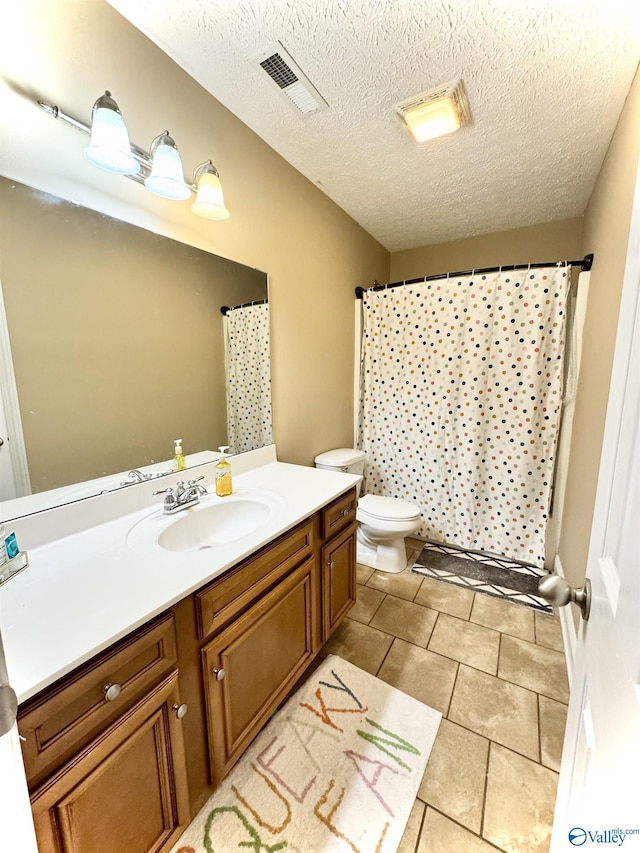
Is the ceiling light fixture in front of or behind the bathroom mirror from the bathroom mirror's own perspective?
in front

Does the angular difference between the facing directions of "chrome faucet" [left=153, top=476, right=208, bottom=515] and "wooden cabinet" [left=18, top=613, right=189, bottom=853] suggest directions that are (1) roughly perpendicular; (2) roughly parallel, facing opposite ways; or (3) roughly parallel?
roughly parallel

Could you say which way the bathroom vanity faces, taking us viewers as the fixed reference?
facing the viewer and to the right of the viewer

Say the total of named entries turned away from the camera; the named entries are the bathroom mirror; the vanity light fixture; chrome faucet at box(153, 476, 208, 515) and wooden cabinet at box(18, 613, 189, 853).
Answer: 0

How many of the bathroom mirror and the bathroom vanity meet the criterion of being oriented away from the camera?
0

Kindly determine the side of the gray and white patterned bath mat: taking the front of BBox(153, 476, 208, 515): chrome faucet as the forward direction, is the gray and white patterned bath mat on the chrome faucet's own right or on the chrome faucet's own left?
on the chrome faucet's own left

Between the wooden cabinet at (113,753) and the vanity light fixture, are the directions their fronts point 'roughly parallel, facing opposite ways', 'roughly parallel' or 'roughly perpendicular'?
roughly parallel

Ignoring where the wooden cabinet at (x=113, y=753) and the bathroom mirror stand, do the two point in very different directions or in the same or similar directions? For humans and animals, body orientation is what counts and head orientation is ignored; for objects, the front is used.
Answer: same or similar directions

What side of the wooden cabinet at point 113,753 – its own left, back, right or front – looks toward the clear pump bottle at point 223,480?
left
